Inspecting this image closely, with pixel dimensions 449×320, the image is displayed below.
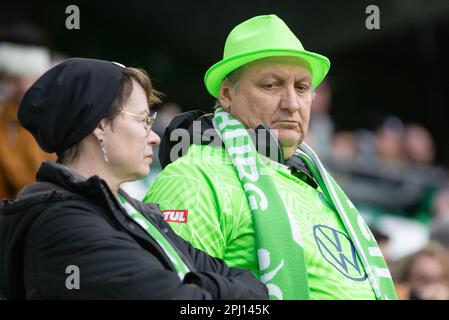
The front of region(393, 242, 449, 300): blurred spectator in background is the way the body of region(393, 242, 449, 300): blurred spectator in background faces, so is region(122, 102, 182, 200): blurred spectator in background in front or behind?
behind

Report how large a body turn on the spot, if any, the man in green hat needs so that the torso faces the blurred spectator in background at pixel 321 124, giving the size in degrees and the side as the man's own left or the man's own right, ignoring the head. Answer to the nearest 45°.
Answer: approximately 135° to the man's own left

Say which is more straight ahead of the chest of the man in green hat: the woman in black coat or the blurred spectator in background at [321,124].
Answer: the woman in black coat

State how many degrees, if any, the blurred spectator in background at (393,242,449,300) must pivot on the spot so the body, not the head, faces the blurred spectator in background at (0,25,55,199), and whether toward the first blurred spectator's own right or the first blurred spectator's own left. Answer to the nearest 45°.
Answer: approximately 135° to the first blurred spectator's own right

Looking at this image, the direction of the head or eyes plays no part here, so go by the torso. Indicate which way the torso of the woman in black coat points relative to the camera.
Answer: to the viewer's right

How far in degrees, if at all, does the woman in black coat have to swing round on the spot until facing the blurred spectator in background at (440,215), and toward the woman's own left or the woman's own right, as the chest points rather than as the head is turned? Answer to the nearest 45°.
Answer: approximately 45° to the woman's own left

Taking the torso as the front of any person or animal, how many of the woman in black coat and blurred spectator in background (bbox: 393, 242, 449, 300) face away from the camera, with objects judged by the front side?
0

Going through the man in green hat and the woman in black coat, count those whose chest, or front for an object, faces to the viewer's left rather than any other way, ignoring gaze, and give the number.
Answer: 0

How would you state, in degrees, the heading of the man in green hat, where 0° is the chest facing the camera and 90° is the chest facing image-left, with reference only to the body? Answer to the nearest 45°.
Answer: approximately 315°

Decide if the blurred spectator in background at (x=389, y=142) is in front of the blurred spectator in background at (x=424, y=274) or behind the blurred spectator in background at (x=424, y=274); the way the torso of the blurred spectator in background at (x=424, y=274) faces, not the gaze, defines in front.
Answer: behind

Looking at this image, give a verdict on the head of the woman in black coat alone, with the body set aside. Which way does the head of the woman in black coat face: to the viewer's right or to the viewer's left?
to the viewer's right
